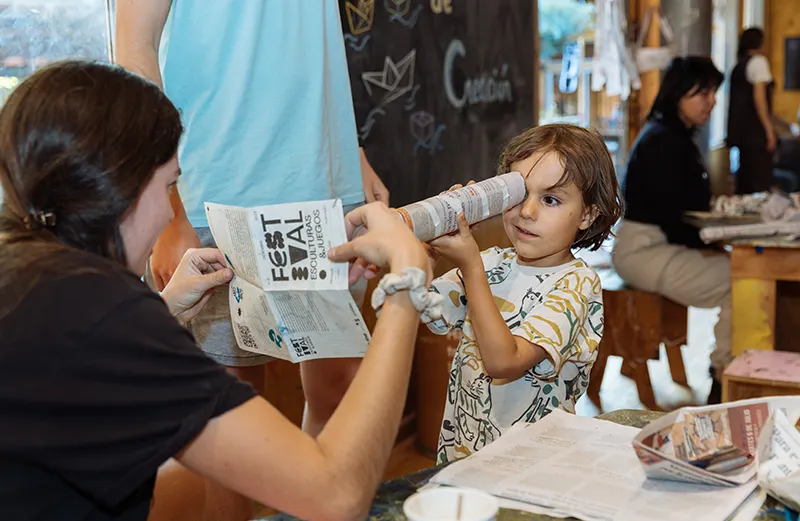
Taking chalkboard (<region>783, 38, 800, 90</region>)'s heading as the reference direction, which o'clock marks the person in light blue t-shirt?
The person in light blue t-shirt is roughly at 12 o'clock from the chalkboard.

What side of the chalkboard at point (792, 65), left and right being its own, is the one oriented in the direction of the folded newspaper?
front

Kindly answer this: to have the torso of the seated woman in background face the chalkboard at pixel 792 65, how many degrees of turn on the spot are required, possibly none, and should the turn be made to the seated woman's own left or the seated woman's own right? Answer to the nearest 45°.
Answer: approximately 90° to the seated woman's own left

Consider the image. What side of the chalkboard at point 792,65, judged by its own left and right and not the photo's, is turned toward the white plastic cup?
front

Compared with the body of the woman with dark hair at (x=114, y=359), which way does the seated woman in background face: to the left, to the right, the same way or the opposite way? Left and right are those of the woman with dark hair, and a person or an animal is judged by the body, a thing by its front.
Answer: to the right

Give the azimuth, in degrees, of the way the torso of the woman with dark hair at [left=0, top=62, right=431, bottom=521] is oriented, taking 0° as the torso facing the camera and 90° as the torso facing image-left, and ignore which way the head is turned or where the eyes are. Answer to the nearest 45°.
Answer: approximately 225°

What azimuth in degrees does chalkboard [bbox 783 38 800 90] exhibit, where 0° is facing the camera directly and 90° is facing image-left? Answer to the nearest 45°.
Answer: approximately 0°

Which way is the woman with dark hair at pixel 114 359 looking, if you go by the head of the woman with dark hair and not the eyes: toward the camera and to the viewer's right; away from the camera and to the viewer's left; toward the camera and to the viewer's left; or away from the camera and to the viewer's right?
away from the camera and to the viewer's right

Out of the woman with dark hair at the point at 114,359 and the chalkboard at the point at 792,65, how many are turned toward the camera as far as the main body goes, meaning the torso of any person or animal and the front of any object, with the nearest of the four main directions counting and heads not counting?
1

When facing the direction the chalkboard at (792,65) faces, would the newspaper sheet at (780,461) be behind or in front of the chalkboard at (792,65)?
in front
